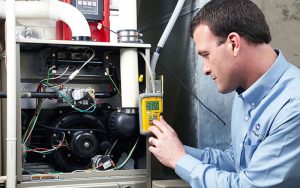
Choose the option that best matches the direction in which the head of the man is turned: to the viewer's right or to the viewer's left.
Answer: to the viewer's left

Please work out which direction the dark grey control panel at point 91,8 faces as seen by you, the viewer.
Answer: facing the viewer

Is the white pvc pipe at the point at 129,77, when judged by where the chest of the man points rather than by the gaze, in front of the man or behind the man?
in front

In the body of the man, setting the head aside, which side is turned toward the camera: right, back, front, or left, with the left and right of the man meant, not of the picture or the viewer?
left

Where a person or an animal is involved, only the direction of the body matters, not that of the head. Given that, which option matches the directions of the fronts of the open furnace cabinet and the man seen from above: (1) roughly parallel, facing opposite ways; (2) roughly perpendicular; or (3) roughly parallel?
roughly perpendicular

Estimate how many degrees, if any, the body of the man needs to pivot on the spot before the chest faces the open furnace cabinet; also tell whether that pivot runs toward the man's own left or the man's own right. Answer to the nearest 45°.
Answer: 0° — they already face it

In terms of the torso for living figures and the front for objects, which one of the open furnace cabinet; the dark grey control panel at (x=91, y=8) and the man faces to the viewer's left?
the man

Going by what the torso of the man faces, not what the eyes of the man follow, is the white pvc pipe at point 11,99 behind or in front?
in front

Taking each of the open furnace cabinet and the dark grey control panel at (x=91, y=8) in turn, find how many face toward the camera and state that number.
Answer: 2

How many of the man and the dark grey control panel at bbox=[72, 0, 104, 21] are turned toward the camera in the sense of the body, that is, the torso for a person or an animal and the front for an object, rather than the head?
1

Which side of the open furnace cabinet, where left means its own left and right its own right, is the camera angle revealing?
front
